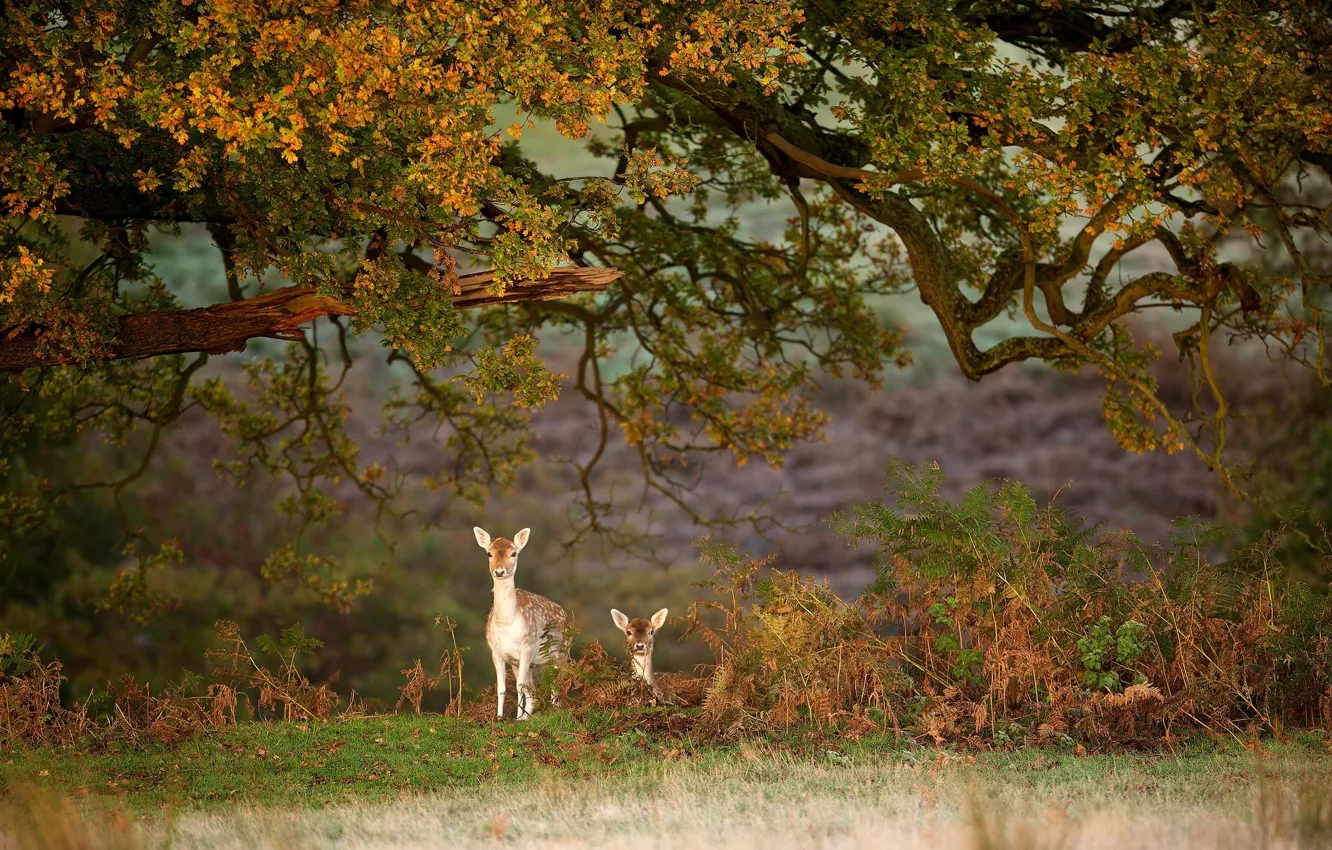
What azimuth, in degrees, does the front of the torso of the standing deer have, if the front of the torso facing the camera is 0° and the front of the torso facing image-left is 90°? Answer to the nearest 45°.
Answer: approximately 45°

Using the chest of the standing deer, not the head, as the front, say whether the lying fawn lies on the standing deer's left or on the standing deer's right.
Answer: on the standing deer's left

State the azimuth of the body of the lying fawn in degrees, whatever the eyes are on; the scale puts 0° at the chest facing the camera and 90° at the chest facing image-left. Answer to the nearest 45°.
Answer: approximately 0°

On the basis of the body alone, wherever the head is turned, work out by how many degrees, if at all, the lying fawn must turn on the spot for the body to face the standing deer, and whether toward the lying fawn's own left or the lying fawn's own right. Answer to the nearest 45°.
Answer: approximately 90° to the lying fawn's own right
